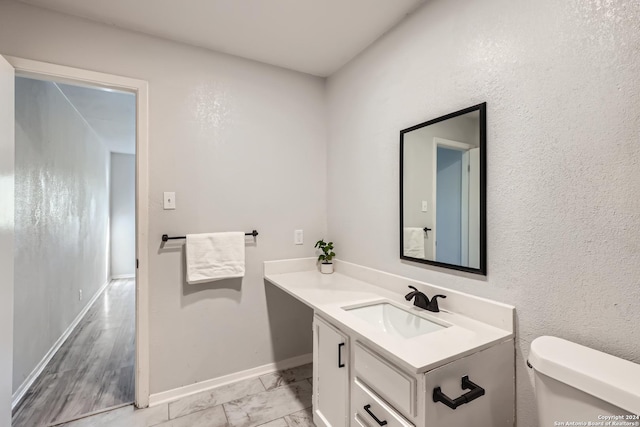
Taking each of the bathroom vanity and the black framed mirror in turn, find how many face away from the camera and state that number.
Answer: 0

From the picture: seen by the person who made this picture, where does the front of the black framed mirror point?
facing the viewer and to the left of the viewer

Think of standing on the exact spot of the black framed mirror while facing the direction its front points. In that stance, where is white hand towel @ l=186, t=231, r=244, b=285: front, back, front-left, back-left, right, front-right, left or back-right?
front-right

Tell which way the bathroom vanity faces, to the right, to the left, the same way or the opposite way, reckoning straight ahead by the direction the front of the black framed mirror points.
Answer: the same way

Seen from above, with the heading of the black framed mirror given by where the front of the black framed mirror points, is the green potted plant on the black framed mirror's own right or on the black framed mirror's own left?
on the black framed mirror's own right
